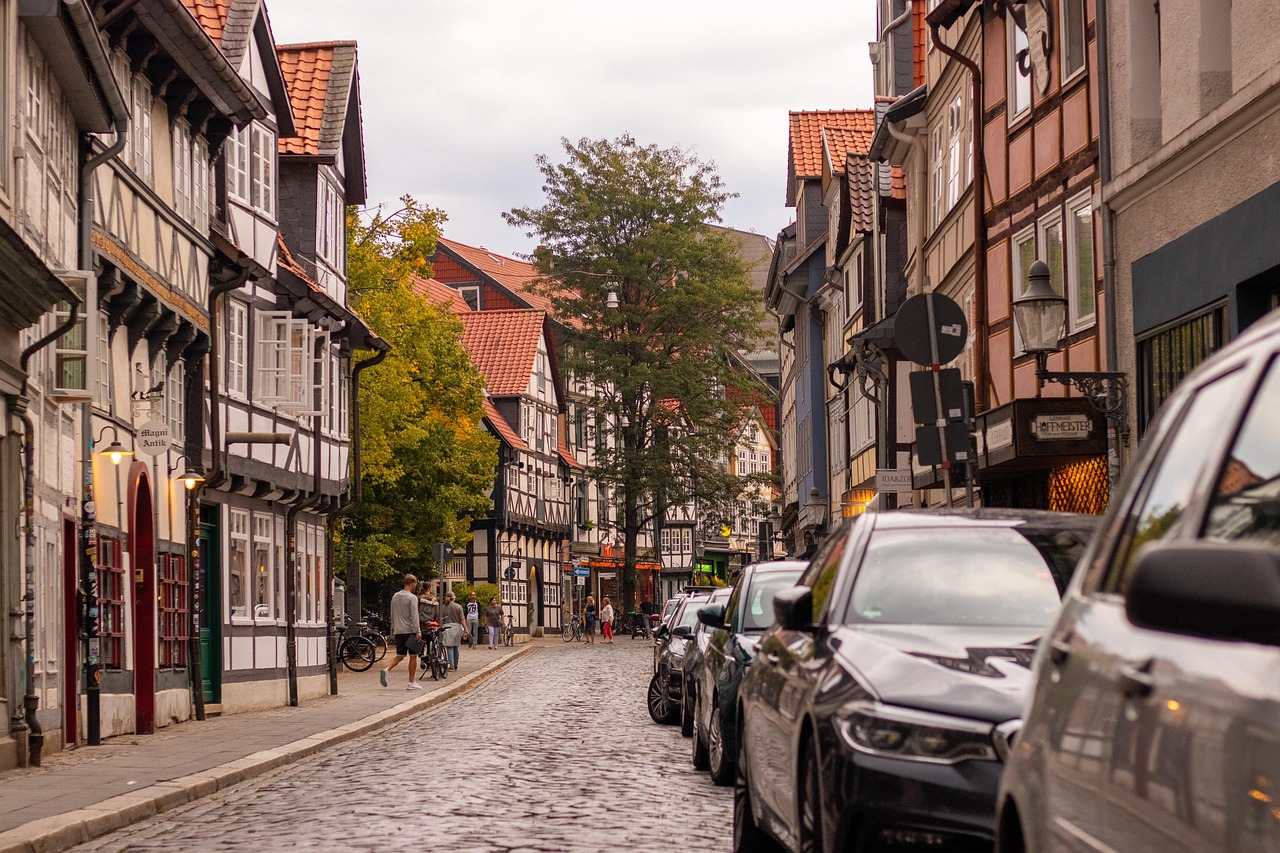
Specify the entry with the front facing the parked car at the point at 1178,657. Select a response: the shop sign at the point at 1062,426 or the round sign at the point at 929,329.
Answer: the shop sign

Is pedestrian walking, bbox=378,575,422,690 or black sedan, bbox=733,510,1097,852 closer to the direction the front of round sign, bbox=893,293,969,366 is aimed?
the pedestrian walking

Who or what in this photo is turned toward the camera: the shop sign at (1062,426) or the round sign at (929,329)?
the shop sign

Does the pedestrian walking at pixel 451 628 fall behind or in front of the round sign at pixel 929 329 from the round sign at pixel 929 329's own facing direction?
in front

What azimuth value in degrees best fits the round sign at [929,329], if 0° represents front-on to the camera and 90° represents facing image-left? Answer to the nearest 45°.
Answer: approximately 180°

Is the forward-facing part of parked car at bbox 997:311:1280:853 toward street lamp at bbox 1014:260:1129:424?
no

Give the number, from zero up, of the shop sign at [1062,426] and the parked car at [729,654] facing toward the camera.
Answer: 2

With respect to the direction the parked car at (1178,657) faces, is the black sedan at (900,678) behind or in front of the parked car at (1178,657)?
behind

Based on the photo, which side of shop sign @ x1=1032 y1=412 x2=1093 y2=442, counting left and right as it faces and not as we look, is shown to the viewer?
front

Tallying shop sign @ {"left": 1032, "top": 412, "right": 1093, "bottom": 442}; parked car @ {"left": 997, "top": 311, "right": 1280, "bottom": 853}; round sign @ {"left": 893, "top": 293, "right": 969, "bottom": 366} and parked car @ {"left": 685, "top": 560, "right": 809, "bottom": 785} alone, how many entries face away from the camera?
1

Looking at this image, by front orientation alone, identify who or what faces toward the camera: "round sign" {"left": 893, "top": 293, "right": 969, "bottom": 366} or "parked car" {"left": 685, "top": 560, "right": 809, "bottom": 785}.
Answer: the parked car

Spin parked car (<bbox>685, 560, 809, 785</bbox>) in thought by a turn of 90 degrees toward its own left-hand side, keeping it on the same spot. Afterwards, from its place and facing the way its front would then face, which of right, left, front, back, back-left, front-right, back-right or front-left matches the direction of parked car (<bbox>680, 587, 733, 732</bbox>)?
left

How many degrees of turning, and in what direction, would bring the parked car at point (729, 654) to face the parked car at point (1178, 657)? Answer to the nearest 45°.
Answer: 0° — it already faces it

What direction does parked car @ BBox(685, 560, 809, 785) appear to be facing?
toward the camera
